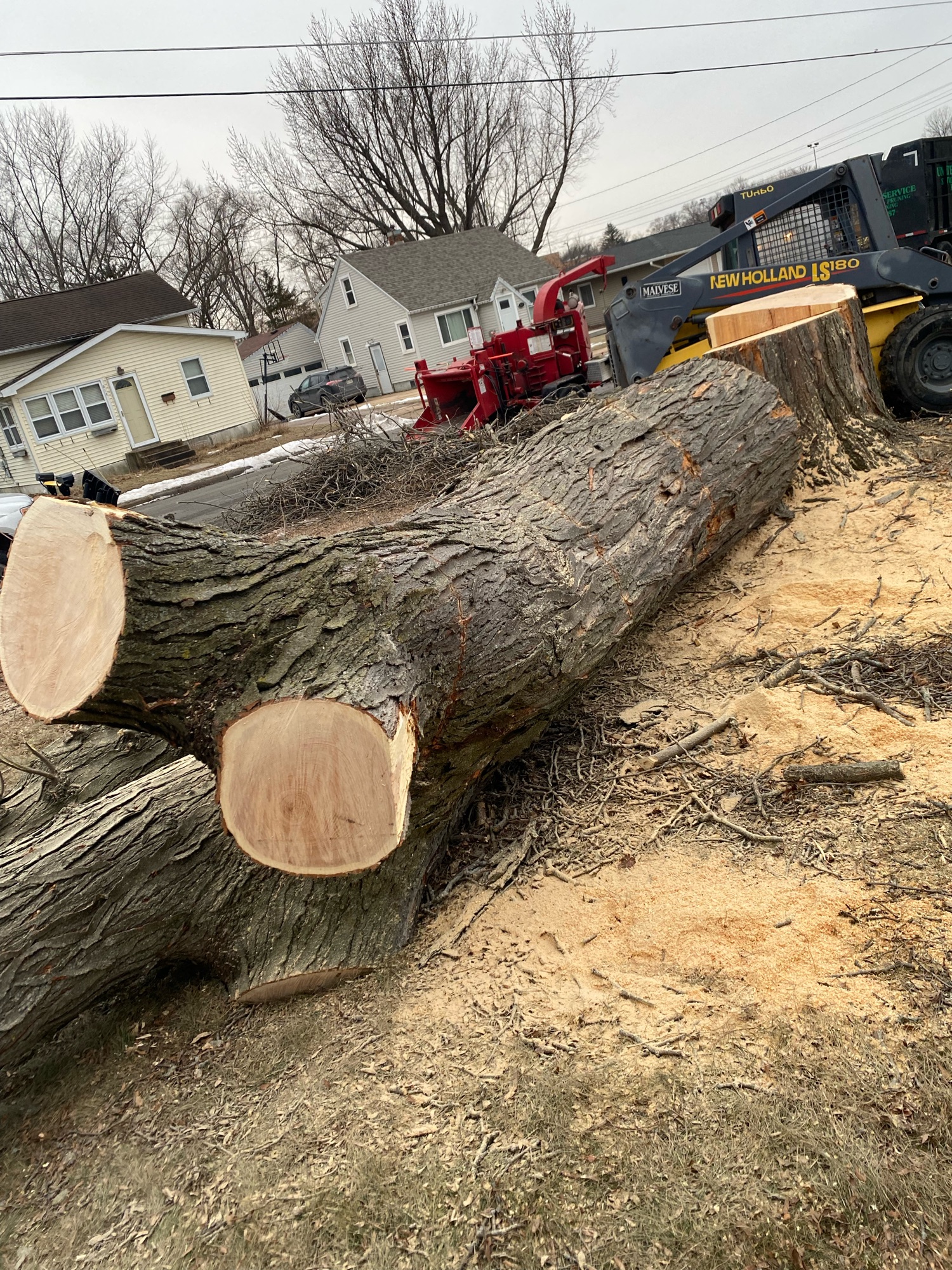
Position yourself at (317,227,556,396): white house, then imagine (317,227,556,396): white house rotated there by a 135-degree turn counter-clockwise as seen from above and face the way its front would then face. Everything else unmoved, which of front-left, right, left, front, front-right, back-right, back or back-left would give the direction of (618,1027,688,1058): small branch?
back

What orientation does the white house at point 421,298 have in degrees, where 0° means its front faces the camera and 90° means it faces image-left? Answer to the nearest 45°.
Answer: approximately 315°

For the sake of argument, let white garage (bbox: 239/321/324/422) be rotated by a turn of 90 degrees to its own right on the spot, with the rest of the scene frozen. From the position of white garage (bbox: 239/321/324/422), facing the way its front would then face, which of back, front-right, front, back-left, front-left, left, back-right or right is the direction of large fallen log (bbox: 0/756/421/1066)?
front-left

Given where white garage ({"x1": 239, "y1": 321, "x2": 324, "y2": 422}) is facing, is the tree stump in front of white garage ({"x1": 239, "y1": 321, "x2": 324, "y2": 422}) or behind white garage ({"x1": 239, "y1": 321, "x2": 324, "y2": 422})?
in front

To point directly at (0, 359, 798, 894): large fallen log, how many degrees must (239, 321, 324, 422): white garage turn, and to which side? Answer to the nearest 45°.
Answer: approximately 45° to its right

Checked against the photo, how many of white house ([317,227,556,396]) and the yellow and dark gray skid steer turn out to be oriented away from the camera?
0

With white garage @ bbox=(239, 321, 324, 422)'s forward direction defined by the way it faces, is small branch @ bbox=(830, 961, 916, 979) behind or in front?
in front

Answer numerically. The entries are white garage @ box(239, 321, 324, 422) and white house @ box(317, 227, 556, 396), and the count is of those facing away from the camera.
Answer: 0

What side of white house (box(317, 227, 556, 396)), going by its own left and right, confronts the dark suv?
right
